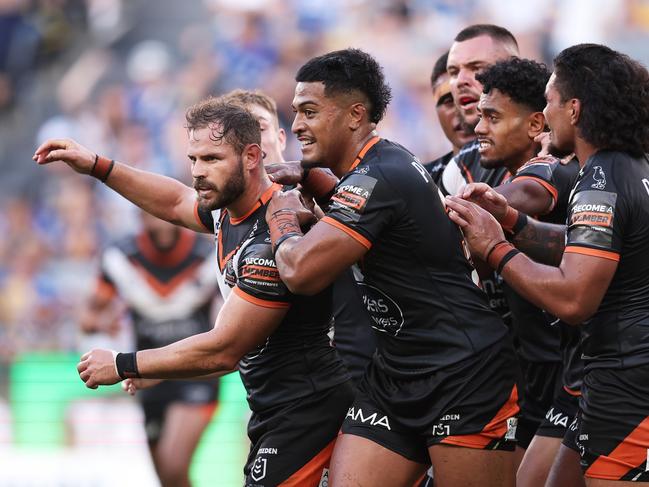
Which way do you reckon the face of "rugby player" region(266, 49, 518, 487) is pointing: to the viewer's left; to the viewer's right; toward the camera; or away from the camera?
to the viewer's left

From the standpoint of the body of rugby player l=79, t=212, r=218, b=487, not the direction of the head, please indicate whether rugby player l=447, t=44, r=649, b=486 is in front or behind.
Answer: in front

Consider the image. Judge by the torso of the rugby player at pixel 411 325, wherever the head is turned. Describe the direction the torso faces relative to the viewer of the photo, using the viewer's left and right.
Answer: facing to the left of the viewer

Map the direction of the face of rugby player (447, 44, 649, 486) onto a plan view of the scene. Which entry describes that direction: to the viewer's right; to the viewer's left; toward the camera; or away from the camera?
to the viewer's left

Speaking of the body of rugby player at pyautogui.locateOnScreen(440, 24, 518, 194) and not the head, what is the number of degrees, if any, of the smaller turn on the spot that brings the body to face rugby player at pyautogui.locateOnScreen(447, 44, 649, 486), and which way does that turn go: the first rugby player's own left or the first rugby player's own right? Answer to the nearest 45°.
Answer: approximately 45° to the first rugby player's own left

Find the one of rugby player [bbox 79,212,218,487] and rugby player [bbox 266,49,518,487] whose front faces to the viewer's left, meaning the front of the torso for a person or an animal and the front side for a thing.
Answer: rugby player [bbox 266,49,518,487]

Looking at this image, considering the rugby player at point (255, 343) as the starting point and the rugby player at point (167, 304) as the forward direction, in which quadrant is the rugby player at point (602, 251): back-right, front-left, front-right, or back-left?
back-right

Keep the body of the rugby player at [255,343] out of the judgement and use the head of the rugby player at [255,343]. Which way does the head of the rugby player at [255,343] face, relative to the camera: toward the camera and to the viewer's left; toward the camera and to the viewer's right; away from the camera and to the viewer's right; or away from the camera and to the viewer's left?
toward the camera and to the viewer's left

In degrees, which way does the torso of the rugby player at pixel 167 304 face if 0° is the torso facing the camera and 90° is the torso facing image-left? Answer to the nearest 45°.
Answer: approximately 0°

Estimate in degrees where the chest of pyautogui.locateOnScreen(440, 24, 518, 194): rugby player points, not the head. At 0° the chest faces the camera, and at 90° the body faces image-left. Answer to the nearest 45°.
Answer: approximately 45°

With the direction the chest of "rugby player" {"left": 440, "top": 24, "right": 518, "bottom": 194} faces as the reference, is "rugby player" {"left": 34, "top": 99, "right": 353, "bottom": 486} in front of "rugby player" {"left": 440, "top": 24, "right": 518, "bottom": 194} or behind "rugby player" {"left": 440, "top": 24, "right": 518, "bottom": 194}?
in front
